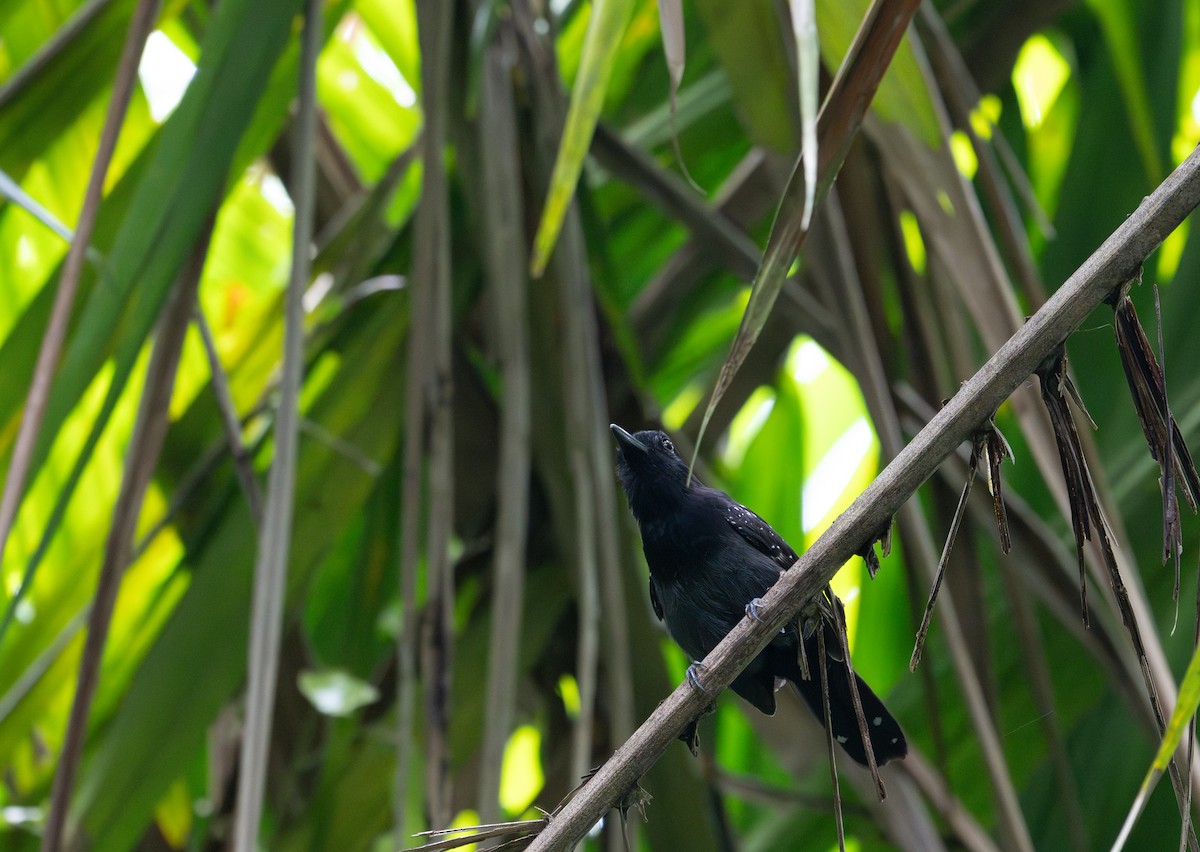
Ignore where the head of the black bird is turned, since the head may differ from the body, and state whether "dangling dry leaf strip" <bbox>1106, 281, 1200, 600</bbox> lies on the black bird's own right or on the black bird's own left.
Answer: on the black bird's own left

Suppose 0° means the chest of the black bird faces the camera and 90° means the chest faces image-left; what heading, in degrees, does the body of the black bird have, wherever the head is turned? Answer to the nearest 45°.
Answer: approximately 45°

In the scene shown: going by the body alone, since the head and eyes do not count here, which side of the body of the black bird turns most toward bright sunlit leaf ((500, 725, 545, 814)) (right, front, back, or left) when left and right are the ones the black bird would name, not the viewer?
right

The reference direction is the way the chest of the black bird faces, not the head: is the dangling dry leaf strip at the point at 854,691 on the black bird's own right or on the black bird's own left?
on the black bird's own left

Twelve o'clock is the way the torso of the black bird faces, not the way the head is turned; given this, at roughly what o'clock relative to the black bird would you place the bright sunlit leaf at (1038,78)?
The bright sunlit leaf is roughly at 6 o'clock from the black bird.
